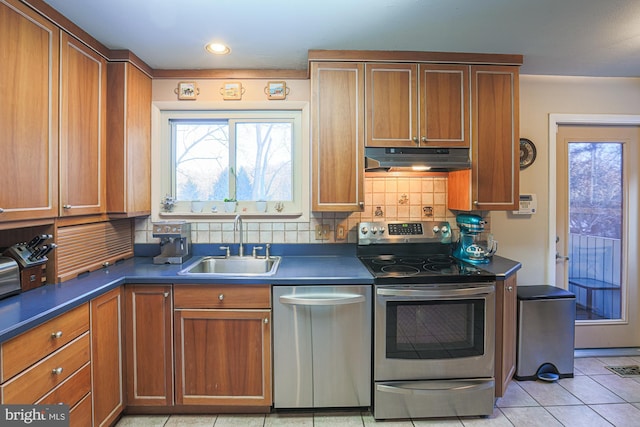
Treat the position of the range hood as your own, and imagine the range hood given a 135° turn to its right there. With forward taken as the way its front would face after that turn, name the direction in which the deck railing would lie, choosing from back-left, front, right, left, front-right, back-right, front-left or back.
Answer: right

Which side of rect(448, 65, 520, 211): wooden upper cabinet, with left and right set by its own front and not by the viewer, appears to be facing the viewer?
front

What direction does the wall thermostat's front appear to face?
toward the camera

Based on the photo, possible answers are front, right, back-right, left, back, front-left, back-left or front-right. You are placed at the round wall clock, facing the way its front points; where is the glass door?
back-left

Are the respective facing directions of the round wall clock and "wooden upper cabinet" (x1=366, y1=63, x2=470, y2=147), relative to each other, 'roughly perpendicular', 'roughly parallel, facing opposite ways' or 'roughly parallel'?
roughly parallel

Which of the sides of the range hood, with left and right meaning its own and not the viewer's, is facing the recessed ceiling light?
right

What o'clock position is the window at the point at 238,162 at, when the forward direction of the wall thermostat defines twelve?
The window is roughly at 2 o'clock from the wall thermostat.

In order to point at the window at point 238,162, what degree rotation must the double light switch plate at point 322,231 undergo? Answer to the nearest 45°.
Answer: approximately 90° to its right

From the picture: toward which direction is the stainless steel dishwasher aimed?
toward the camera

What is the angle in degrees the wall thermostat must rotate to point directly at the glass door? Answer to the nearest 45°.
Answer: approximately 135° to its left

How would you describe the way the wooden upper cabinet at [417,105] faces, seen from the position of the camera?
facing the viewer
